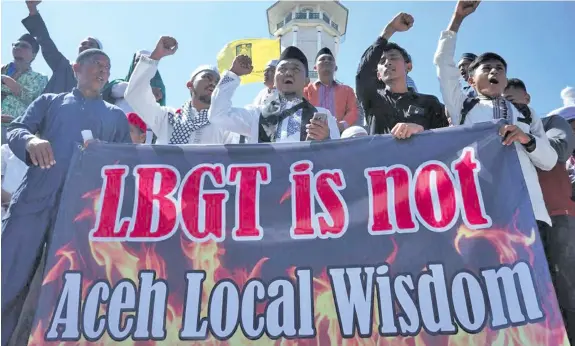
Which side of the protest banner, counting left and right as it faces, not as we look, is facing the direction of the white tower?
back

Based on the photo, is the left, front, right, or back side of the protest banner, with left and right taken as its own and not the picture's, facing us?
front

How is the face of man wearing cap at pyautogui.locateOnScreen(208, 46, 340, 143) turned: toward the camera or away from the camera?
toward the camera

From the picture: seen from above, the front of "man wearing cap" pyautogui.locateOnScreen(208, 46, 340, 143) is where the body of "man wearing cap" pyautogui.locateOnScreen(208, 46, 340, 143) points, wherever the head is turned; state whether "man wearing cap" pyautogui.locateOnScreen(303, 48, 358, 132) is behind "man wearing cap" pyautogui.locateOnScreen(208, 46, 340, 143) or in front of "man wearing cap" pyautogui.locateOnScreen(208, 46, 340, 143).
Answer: behind

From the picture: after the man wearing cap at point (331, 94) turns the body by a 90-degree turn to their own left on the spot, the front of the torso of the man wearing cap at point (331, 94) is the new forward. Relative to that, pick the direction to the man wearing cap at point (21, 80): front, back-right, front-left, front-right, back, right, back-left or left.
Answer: back

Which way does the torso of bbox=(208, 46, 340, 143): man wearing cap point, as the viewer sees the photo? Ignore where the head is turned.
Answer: toward the camera

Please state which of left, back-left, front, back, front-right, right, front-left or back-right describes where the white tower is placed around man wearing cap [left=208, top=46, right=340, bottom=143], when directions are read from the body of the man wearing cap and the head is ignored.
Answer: back

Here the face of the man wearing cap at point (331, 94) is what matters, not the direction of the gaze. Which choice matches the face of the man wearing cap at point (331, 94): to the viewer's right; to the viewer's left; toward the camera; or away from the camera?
toward the camera

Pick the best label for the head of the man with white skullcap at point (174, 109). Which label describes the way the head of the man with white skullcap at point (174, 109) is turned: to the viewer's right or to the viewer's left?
to the viewer's right

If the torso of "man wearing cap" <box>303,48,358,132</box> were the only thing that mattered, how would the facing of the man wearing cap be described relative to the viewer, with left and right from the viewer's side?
facing the viewer

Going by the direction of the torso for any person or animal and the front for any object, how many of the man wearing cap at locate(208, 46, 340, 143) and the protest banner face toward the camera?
2

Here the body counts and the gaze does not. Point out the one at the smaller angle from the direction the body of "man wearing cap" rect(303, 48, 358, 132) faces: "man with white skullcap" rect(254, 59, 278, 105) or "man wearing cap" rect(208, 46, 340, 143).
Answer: the man wearing cap

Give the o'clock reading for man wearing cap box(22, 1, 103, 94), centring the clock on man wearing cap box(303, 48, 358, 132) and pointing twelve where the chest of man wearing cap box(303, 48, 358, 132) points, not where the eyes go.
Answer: man wearing cap box(22, 1, 103, 94) is roughly at 2 o'clock from man wearing cap box(303, 48, 358, 132).

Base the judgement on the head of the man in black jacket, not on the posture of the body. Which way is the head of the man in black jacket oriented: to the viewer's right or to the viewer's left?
to the viewer's left
